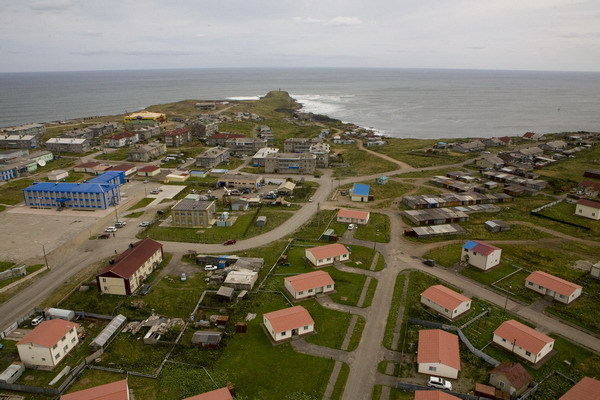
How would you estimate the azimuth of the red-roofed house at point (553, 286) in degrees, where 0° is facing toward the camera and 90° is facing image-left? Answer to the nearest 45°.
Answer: approximately 45°

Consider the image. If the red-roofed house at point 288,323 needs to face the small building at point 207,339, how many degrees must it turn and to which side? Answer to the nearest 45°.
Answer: approximately 135° to its right

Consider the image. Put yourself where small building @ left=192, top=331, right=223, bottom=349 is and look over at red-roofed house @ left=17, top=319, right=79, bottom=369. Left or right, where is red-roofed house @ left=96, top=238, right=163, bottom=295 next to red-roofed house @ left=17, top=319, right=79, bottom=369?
right

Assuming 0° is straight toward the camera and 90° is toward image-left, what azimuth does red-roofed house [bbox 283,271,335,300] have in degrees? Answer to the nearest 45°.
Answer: approximately 315°
